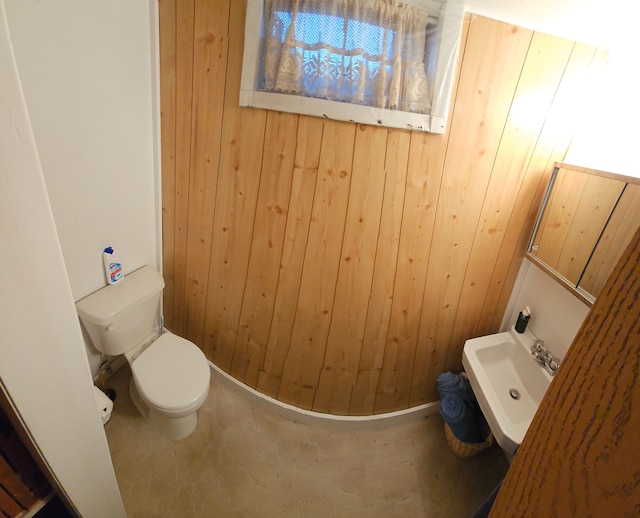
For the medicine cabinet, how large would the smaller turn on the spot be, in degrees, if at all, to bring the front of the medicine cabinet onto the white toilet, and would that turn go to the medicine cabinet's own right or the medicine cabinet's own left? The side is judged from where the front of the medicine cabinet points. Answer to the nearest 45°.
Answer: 0° — it already faces it

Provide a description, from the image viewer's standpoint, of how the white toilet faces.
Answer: facing the viewer and to the right of the viewer

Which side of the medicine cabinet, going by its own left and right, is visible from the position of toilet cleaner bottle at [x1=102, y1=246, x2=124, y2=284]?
front

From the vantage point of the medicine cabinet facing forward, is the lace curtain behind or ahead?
ahead

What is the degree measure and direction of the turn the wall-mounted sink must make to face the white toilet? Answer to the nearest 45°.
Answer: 0° — it already faces it

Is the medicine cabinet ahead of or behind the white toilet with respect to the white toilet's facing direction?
ahead

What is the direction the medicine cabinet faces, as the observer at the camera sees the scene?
facing the viewer and to the left of the viewer

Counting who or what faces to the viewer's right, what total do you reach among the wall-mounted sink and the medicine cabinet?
0

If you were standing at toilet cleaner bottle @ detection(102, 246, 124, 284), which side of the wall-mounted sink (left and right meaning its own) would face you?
front

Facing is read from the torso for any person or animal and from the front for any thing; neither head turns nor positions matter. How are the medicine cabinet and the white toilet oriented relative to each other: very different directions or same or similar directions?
very different directions
